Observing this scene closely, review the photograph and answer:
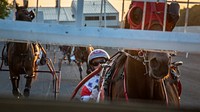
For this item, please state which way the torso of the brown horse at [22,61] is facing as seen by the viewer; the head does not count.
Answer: toward the camera

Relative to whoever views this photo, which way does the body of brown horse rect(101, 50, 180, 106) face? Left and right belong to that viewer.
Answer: facing the viewer and to the right of the viewer

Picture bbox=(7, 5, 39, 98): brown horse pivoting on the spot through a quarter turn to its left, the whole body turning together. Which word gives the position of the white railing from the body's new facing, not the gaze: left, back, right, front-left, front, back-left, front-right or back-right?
right

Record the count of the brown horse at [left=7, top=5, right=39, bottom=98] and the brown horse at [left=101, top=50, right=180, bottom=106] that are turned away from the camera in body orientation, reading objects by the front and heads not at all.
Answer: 0
